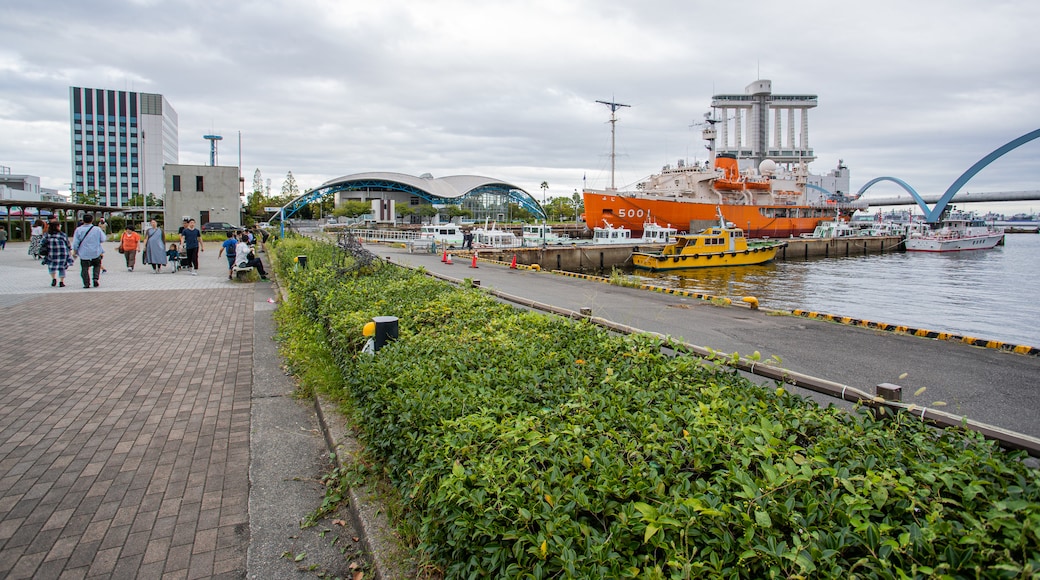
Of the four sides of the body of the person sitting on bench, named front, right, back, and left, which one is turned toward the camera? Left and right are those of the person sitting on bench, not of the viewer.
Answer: right

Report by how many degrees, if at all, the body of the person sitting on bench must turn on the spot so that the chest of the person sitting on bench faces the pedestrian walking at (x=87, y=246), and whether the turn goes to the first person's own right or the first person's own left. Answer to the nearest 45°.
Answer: approximately 135° to the first person's own right

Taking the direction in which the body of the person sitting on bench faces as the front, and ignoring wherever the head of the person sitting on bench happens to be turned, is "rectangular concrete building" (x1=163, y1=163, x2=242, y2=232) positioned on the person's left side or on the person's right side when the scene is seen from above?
on the person's left side

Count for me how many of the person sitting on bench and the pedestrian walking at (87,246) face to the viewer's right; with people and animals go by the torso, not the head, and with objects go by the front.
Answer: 1

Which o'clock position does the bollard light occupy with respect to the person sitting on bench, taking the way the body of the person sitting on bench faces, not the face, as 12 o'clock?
The bollard light is roughly at 3 o'clock from the person sitting on bench.

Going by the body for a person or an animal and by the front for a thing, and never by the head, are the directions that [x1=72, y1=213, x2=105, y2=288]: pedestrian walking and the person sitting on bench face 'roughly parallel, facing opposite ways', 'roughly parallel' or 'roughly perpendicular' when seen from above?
roughly perpendicular
